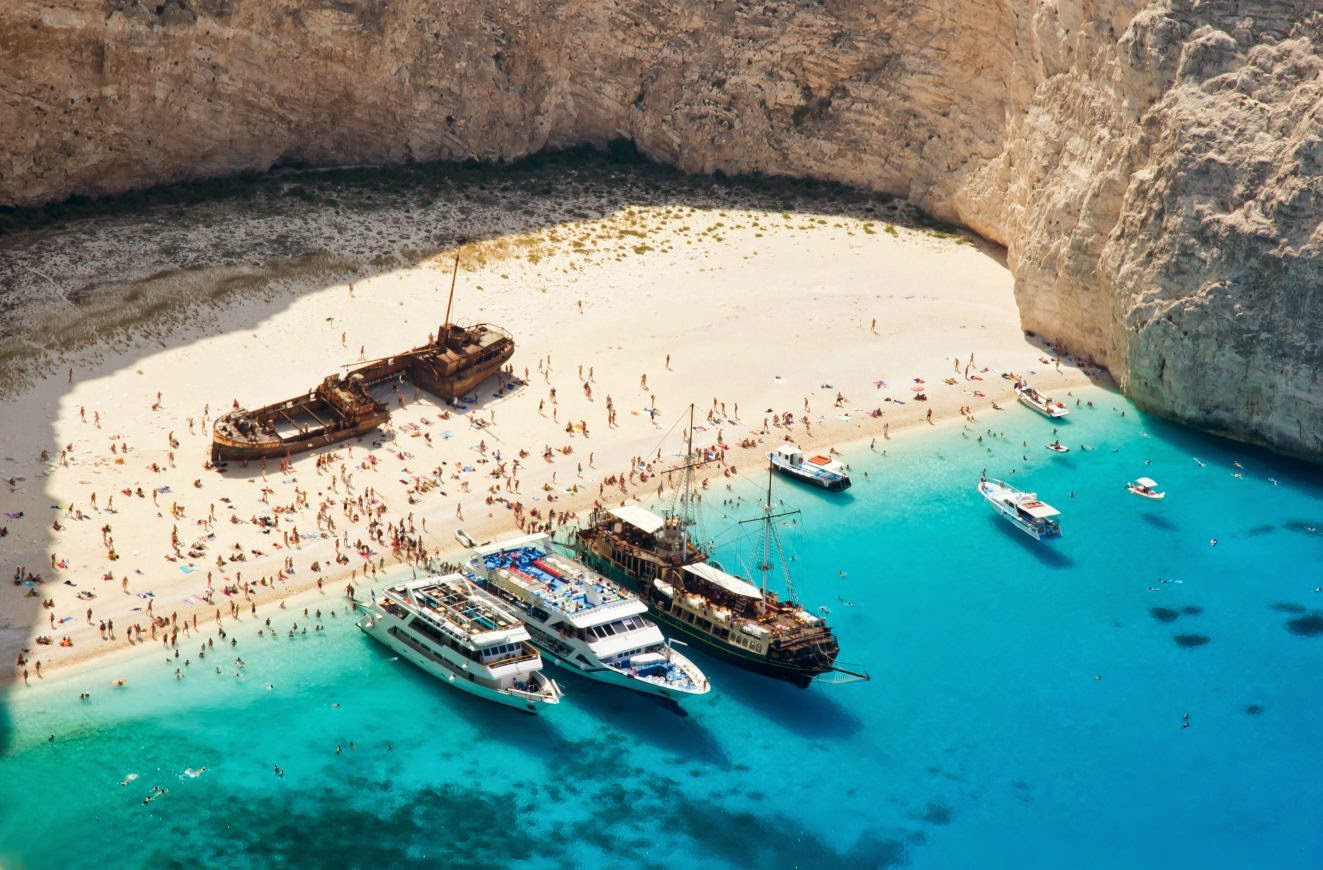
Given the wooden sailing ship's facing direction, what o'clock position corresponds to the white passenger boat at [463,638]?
The white passenger boat is roughly at 4 o'clock from the wooden sailing ship.
